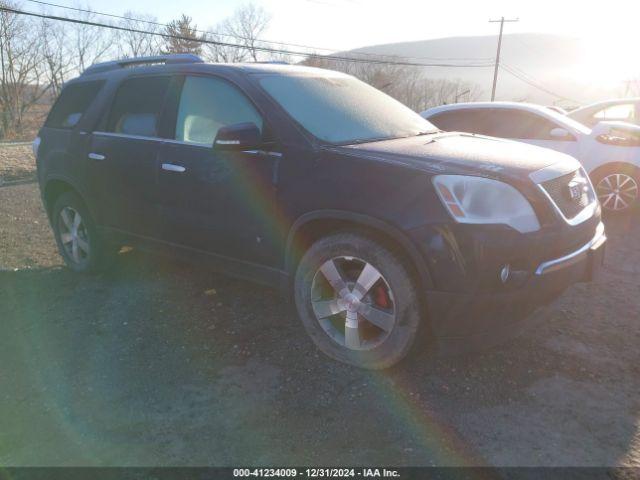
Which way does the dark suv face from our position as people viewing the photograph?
facing the viewer and to the right of the viewer

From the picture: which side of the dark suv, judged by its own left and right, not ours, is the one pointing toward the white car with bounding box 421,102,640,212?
left
